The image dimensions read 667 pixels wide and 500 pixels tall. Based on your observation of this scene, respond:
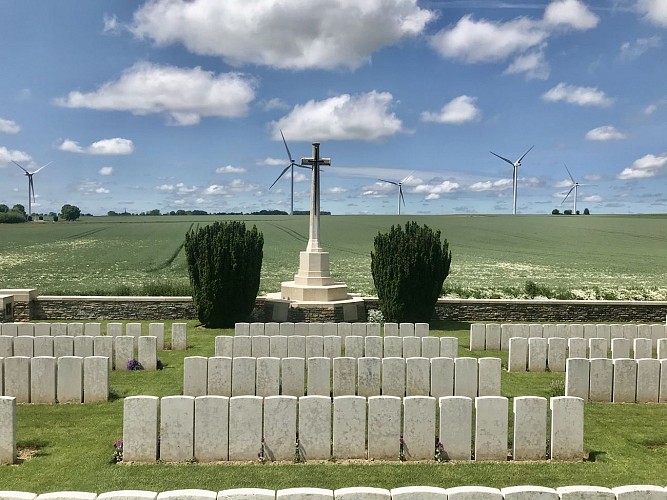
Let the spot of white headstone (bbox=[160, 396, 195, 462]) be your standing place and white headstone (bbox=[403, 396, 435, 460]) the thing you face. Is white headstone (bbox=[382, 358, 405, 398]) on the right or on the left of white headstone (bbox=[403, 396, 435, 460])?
left

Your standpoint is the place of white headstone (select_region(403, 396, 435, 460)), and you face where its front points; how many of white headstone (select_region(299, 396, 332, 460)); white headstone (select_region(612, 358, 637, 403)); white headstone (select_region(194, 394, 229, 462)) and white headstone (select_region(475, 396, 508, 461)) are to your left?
2

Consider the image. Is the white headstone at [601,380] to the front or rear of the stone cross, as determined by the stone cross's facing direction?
to the front

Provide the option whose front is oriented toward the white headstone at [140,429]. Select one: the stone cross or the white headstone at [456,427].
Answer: the stone cross
